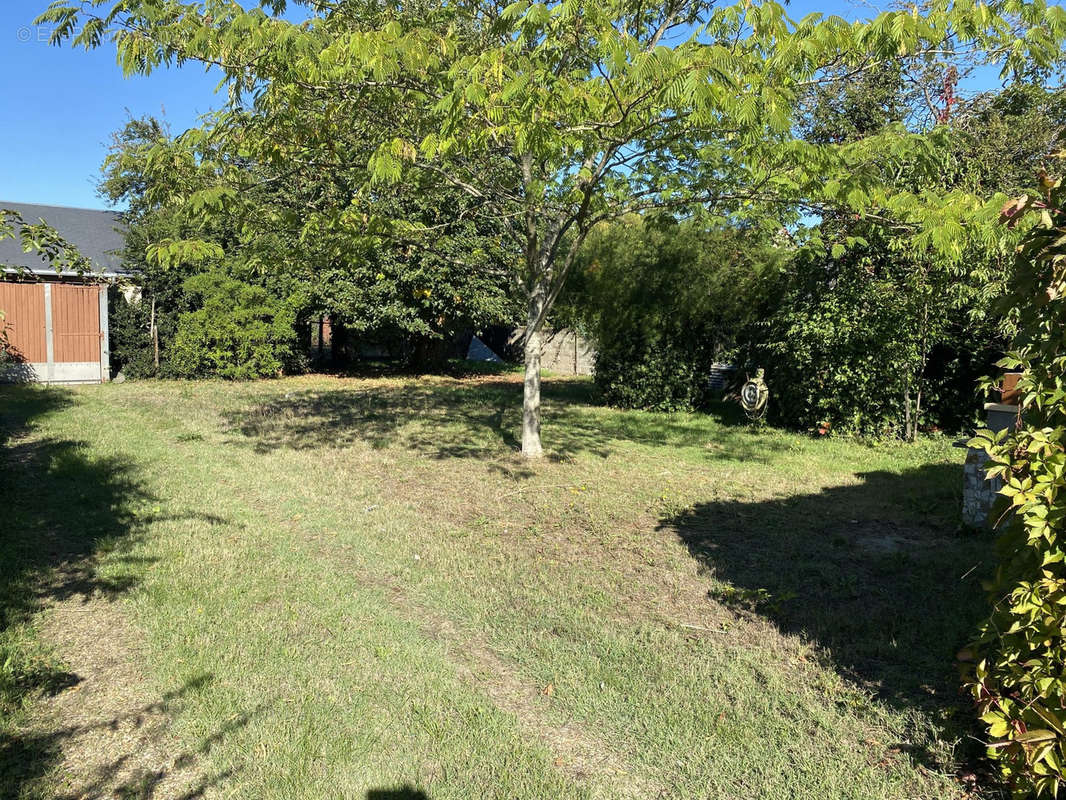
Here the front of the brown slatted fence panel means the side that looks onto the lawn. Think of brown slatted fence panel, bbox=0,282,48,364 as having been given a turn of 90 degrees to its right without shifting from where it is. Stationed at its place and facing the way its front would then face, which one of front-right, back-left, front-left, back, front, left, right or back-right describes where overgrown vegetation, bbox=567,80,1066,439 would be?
back-left
